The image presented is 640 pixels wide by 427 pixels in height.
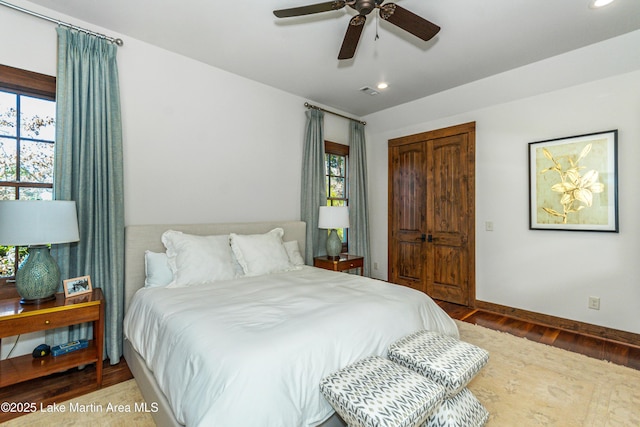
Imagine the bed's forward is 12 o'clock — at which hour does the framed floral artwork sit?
The framed floral artwork is roughly at 10 o'clock from the bed.

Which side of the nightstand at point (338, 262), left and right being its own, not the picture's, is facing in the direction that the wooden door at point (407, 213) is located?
left

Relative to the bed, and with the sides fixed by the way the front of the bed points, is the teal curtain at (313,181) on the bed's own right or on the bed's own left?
on the bed's own left

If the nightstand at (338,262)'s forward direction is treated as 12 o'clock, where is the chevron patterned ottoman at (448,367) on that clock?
The chevron patterned ottoman is roughly at 1 o'clock from the nightstand.

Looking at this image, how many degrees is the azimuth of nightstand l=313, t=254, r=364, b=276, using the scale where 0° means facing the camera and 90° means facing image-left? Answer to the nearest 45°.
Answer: approximately 315°

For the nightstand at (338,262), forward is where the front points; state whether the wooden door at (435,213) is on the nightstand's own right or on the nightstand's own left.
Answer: on the nightstand's own left

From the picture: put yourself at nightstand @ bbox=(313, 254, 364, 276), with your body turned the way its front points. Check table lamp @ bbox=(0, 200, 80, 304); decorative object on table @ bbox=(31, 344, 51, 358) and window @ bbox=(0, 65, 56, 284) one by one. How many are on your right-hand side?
3

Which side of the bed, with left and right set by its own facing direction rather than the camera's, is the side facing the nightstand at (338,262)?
left

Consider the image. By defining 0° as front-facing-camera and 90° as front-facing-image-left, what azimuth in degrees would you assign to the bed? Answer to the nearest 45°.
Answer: approximately 315°
